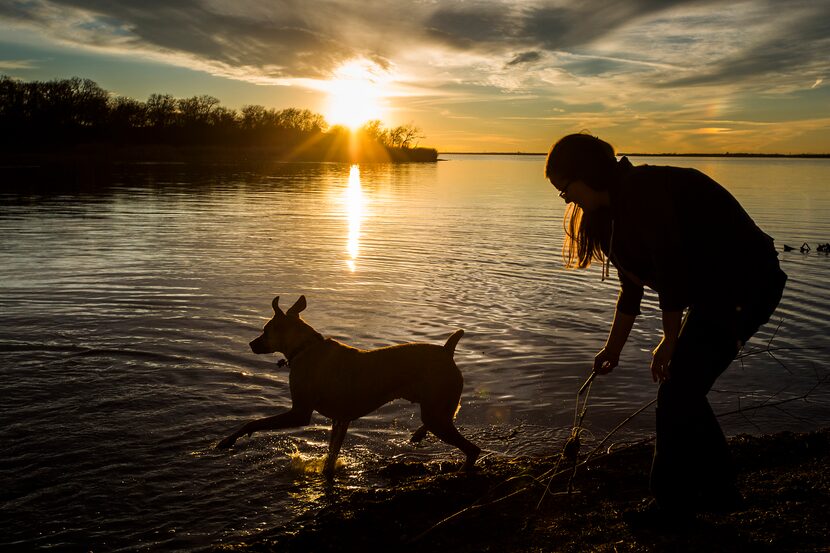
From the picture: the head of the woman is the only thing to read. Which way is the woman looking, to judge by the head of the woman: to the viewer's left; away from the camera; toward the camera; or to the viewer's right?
to the viewer's left

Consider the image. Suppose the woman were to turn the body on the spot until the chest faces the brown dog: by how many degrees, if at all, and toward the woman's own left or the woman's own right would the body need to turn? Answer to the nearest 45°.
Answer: approximately 45° to the woman's own right

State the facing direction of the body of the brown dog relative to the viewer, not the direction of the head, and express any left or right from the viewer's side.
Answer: facing to the left of the viewer

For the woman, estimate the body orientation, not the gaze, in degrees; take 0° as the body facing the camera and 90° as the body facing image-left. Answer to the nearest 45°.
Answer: approximately 90°

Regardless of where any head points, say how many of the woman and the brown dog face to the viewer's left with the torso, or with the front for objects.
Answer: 2

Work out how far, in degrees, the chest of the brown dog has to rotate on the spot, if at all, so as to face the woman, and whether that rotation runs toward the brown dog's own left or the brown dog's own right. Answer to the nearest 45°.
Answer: approximately 135° to the brown dog's own left
